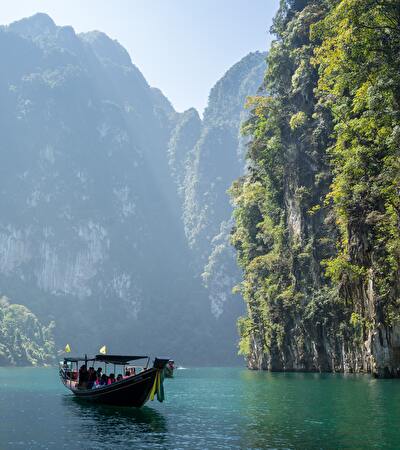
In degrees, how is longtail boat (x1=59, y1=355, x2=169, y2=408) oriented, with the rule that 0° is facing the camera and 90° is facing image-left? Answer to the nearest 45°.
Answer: approximately 315°
